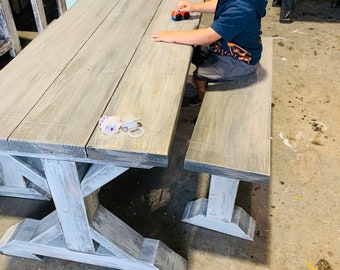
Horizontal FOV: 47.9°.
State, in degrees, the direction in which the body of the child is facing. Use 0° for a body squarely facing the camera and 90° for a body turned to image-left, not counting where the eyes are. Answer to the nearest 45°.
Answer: approximately 90°
